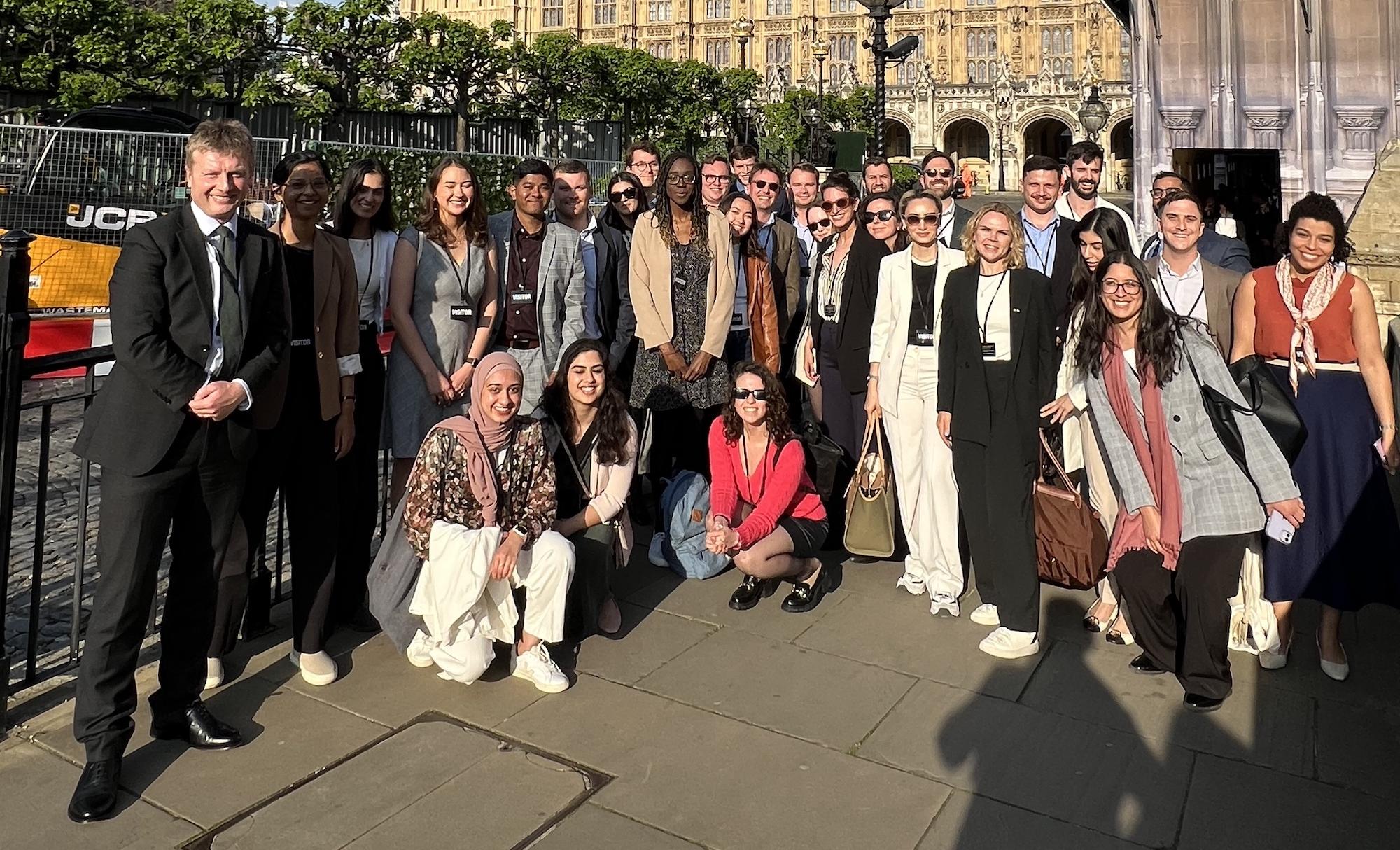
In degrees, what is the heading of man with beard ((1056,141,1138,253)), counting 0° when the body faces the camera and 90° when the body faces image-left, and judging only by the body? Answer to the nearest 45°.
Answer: approximately 0°

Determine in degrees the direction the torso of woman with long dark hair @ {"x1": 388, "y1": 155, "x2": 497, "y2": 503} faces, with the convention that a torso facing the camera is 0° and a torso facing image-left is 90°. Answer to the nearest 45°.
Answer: approximately 315°

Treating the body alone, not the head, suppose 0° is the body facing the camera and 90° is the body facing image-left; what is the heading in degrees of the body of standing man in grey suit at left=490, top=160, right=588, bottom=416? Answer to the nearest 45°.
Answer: approximately 0°

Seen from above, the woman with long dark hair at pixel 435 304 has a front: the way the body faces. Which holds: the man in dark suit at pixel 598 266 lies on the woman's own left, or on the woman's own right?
on the woman's own left

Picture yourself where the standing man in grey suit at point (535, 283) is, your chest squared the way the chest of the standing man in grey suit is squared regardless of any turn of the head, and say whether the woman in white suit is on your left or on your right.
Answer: on your left
